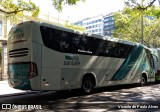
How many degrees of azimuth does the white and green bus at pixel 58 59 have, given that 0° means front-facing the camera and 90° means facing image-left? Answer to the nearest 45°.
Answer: approximately 225°

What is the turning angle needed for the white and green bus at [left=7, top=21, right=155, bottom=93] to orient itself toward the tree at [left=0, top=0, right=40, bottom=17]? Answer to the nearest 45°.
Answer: approximately 90° to its left

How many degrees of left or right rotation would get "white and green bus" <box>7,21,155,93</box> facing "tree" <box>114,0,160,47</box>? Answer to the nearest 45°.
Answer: approximately 45° to its left

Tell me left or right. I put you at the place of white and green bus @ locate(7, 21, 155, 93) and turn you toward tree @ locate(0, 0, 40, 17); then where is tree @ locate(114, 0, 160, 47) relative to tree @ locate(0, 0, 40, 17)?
right
